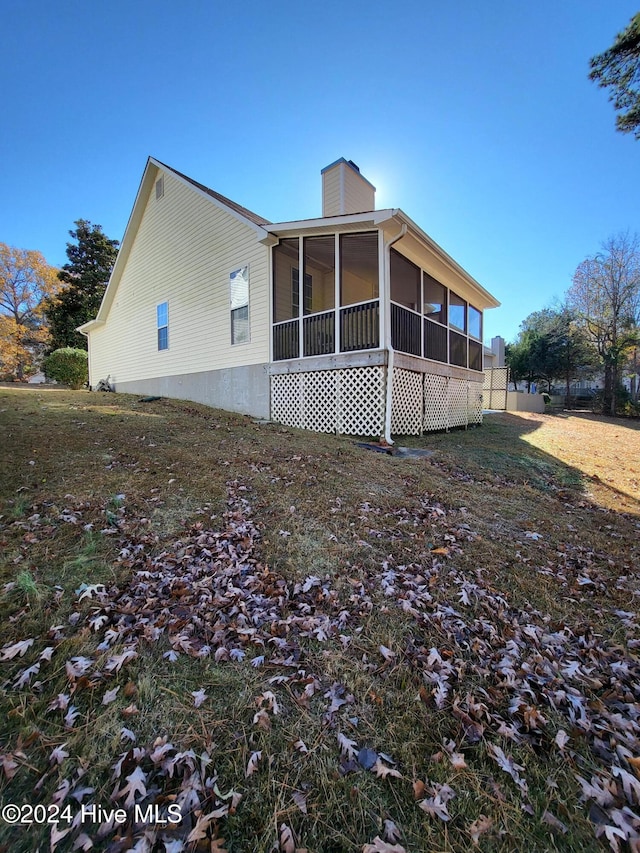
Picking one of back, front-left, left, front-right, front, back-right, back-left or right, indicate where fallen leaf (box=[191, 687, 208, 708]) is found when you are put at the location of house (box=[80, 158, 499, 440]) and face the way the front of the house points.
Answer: back-left

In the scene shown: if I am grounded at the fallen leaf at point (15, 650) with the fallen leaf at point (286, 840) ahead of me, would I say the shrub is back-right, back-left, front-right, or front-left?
back-left

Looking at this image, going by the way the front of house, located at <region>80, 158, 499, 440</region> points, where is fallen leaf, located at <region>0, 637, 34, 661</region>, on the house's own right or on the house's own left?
on the house's own left

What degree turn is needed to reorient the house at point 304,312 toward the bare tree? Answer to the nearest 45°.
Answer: approximately 90° to its right

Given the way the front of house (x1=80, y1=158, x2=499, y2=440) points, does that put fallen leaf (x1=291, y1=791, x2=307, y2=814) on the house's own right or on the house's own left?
on the house's own left

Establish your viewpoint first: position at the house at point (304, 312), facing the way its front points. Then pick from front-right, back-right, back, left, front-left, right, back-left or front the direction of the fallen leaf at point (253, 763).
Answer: back-left

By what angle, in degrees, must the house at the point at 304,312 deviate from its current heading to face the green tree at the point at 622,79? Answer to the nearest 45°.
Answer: approximately 180°

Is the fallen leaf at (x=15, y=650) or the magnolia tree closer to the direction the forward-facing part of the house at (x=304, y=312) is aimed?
the magnolia tree

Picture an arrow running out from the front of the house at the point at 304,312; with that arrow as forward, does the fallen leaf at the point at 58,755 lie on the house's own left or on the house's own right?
on the house's own left

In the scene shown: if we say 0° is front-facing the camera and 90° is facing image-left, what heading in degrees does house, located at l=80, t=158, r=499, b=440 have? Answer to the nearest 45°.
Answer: approximately 135°
